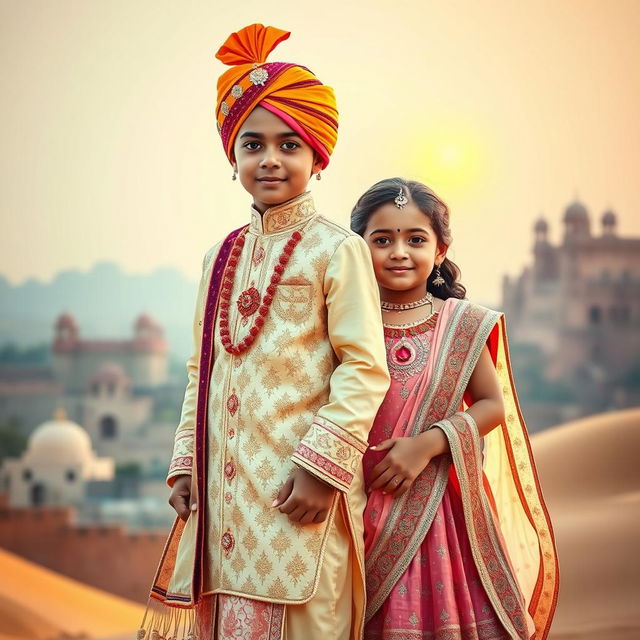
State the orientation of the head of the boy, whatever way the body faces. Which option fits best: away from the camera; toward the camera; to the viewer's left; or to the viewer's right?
toward the camera

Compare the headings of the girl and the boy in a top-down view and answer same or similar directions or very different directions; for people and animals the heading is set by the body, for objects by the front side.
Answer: same or similar directions

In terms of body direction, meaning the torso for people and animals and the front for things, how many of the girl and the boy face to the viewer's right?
0

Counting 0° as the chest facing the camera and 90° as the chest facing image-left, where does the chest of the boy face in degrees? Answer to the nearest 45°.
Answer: approximately 45°
